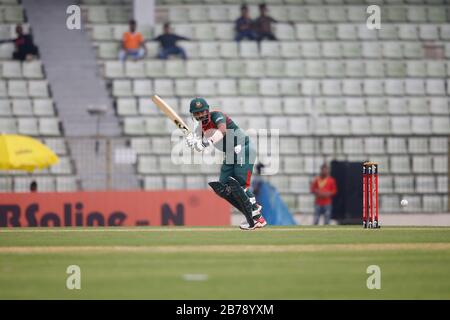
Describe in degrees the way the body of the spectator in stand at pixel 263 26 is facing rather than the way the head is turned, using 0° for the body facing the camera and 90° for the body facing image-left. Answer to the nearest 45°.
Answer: approximately 0°

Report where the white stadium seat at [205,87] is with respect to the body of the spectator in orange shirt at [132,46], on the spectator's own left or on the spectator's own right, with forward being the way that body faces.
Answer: on the spectator's own left

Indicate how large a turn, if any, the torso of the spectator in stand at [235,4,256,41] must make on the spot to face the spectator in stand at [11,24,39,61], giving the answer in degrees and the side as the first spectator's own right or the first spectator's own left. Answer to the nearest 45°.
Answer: approximately 90° to the first spectator's own right

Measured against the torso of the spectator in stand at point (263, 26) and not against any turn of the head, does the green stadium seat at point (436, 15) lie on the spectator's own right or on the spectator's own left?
on the spectator's own left

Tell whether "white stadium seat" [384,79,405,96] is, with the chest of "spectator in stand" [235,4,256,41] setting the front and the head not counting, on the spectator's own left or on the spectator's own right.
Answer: on the spectator's own left

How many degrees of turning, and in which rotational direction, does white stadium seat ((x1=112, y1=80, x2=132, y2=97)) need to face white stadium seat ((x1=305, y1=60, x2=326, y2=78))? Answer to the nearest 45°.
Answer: approximately 90° to its left

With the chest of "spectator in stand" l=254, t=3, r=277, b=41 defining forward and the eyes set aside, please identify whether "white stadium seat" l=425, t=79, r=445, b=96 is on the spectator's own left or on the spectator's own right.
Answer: on the spectator's own left

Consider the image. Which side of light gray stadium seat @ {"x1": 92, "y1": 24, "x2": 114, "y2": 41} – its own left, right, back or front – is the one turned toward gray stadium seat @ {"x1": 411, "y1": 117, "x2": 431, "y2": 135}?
left
